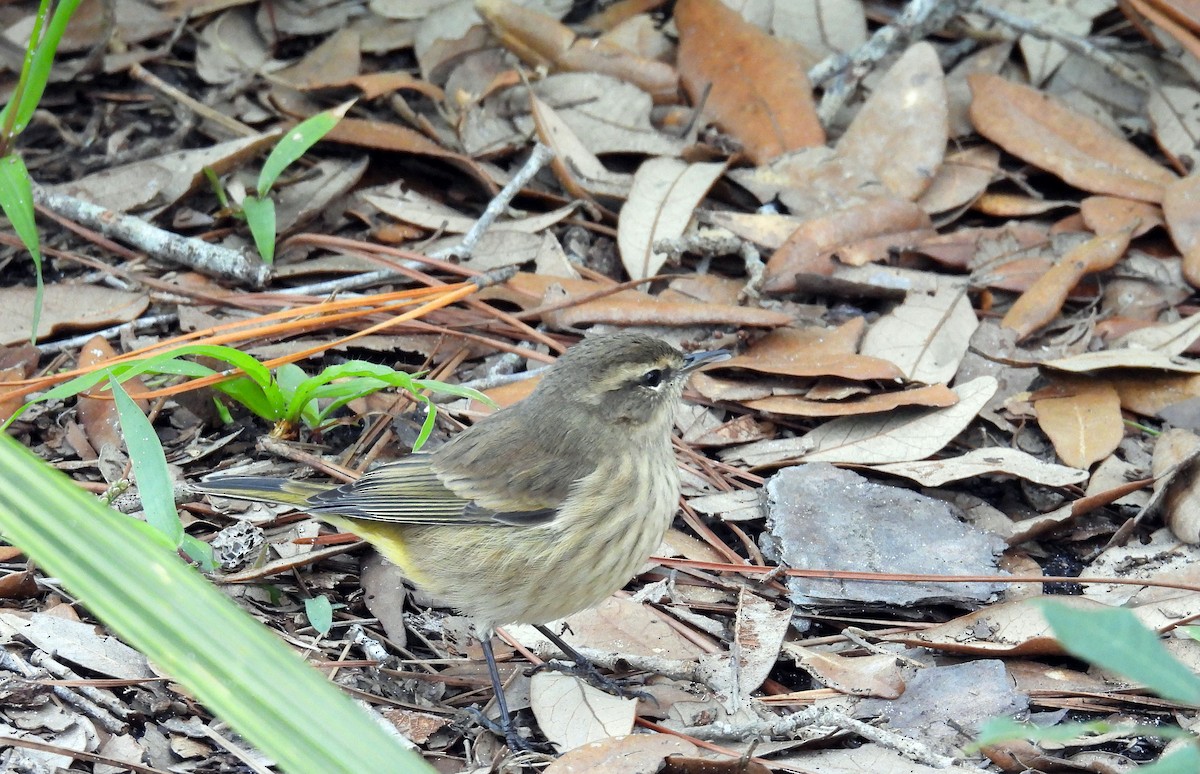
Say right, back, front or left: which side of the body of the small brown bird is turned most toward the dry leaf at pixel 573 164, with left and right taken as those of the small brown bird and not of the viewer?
left

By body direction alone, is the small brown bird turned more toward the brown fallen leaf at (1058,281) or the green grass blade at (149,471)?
the brown fallen leaf

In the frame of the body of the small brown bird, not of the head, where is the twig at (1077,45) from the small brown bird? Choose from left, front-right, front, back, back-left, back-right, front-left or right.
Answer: front-left

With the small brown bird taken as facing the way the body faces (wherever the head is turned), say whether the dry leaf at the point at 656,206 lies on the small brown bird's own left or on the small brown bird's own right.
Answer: on the small brown bird's own left

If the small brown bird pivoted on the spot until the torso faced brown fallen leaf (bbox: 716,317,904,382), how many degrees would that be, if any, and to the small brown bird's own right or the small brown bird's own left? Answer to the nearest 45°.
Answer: approximately 45° to the small brown bird's own left

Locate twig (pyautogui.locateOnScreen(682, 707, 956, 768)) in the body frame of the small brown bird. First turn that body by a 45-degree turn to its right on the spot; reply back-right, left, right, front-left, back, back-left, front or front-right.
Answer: front

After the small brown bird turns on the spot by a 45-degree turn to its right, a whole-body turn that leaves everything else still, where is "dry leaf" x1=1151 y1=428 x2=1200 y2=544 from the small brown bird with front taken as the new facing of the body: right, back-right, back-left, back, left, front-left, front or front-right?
front-left

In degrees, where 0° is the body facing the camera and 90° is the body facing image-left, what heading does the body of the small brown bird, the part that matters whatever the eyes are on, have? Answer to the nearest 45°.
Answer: approximately 270°

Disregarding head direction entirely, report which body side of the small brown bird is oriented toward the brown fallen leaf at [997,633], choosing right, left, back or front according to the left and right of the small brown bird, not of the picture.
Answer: front

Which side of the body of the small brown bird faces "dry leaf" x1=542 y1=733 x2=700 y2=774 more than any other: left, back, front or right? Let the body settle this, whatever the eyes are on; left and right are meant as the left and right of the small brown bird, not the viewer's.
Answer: right

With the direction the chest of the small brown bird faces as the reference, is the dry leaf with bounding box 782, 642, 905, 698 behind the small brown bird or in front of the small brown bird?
in front

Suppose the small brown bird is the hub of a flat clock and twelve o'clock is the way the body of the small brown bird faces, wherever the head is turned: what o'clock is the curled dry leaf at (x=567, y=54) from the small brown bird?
The curled dry leaf is roughly at 9 o'clock from the small brown bird.

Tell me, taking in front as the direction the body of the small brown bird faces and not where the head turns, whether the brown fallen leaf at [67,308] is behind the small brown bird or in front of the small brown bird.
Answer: behind

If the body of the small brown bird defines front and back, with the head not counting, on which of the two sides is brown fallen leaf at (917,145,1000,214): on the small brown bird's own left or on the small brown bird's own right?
on the small brown bird's own left

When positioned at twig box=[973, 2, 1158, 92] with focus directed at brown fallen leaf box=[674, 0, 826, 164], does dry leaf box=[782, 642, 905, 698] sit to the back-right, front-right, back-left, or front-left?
front-left
